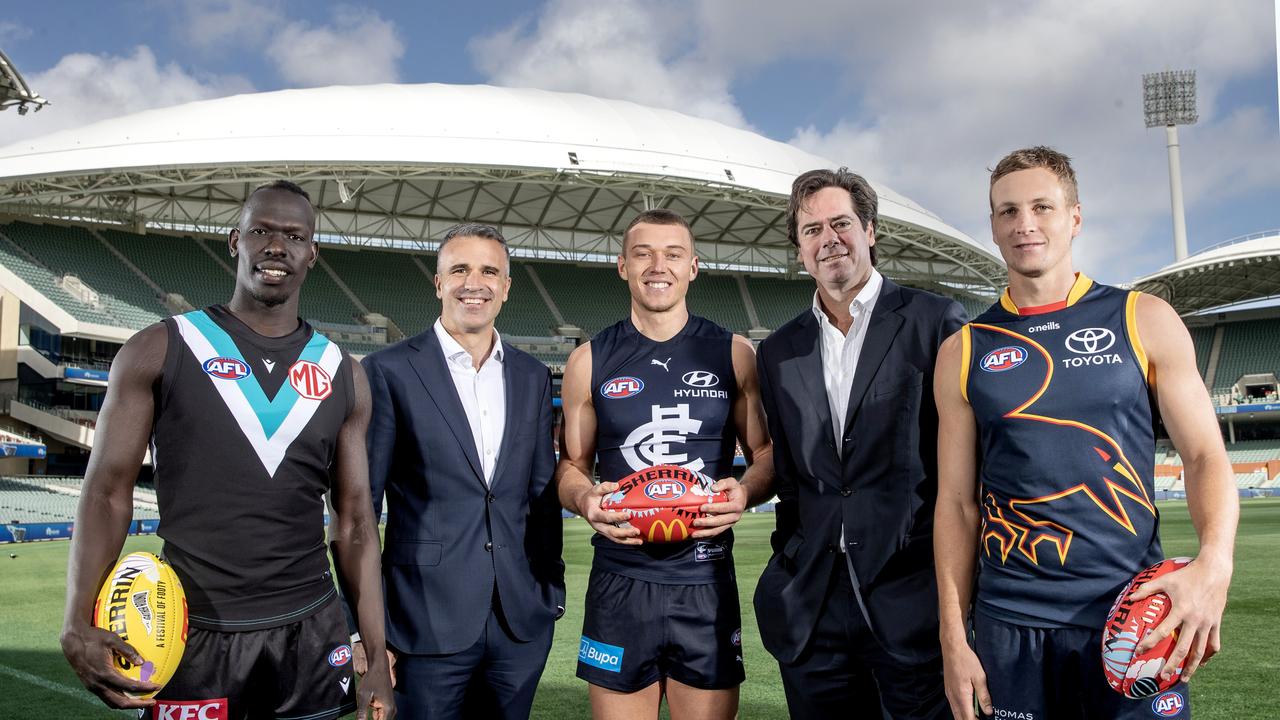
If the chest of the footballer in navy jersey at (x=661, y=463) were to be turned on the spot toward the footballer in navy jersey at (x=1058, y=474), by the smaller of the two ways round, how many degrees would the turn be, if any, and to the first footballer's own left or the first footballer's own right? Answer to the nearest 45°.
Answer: approximately 45° to the first footballer's own left

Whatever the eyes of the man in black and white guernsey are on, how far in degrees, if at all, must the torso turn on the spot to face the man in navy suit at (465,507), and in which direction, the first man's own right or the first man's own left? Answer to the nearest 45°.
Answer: approximately 135° to the first man's own left

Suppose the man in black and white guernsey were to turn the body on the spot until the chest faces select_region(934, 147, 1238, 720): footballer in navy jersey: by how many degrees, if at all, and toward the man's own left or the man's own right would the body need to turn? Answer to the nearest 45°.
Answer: approximately 45° to the man's own left

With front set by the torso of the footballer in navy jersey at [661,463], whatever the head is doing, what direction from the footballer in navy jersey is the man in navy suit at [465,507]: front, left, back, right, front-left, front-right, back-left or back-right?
right

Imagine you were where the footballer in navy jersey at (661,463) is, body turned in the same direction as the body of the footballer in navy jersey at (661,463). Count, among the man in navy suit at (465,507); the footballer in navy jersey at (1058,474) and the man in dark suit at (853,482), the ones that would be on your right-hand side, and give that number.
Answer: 1

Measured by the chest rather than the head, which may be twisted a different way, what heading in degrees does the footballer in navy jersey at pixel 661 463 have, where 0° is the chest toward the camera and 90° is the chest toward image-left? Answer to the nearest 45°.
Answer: approximately 0°

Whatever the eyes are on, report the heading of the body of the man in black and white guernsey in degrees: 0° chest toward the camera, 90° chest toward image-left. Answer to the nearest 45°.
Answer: approximately 0°
